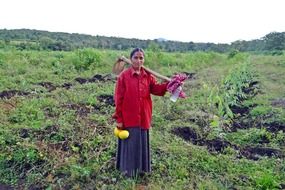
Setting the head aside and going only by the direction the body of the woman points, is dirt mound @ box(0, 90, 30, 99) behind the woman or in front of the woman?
behind

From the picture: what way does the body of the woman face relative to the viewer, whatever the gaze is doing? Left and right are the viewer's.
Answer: facing the viewer

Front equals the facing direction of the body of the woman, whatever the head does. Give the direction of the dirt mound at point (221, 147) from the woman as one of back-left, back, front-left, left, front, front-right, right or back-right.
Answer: back-left

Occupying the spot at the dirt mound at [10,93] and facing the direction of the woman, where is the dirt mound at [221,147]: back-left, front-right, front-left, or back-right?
front-left
